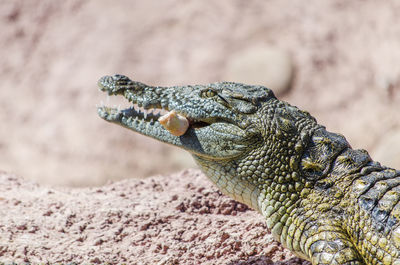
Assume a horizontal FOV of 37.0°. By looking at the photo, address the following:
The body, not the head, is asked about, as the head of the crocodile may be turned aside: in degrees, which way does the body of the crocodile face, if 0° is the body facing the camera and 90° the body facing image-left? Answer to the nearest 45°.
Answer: approximately 90°
